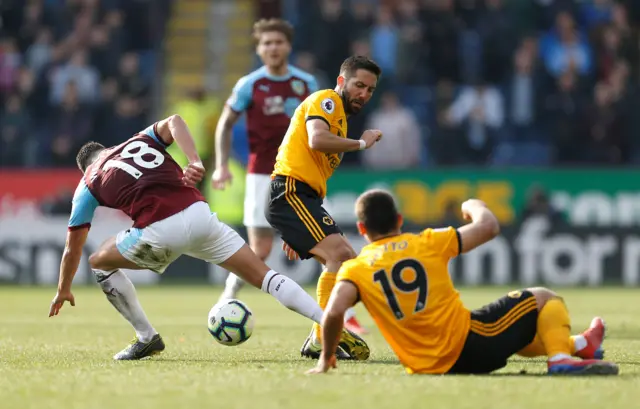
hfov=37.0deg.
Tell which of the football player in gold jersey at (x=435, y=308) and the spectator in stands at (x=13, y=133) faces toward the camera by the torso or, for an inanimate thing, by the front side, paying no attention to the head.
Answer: the spectator in stands

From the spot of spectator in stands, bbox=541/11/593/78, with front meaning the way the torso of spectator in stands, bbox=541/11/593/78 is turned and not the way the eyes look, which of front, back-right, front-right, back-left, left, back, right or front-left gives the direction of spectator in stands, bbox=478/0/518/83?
right

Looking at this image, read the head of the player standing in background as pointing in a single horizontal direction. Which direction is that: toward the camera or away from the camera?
toward the camera

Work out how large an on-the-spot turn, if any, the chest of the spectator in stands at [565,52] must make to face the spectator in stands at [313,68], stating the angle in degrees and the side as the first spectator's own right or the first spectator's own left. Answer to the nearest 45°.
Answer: approximately 90° to the first spectator's own right

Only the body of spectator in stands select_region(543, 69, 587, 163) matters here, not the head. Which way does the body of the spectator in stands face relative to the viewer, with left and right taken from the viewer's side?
facing the viewer

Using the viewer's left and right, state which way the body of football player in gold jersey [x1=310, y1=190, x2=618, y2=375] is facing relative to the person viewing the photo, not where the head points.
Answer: facing away from the viewer and to the right of the viewer

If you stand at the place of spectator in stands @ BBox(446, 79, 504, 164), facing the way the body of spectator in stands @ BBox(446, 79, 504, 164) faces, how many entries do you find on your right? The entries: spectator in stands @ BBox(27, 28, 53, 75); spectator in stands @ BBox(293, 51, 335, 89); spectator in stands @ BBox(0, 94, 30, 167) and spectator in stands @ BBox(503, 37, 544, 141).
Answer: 3

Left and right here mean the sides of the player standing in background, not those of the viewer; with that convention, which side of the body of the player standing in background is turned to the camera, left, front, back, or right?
front

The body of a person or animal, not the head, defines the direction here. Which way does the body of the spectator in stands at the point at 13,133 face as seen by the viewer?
toward the camera

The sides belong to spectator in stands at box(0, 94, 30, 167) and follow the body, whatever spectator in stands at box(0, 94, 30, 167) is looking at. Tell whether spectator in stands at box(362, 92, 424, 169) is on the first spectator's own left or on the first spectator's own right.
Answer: on the first spectator's own left

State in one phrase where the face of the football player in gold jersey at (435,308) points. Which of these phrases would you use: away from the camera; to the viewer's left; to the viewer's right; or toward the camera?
away from the camera

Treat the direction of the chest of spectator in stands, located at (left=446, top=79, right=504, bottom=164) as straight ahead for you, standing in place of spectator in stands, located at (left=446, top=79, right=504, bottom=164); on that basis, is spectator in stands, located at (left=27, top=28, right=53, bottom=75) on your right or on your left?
on your right

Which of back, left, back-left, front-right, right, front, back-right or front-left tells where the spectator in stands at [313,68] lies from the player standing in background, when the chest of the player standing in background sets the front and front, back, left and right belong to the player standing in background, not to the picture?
back

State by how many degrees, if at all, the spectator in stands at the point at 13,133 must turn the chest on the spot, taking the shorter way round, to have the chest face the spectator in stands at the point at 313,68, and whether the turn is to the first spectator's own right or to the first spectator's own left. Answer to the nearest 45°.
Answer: approximately 90° to the first spectator's own left
